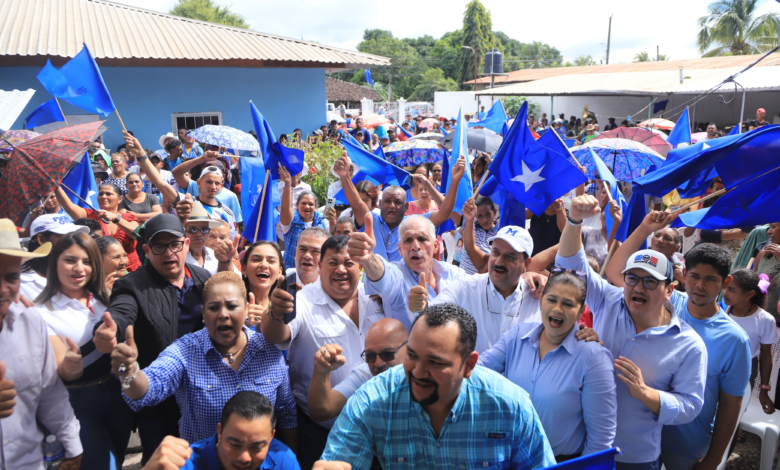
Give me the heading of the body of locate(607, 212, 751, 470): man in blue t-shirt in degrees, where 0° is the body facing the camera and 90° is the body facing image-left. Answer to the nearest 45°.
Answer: approximately 45°

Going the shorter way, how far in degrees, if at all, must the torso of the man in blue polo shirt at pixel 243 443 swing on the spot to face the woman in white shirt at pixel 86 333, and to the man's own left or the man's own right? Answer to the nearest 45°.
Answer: approximately 135° to the man's own right

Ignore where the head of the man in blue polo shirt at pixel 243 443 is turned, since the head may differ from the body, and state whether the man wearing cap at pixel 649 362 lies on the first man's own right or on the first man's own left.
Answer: on the first man's own left

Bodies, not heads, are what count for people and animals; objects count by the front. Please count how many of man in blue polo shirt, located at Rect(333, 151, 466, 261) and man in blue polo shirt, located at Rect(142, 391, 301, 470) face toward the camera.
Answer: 2

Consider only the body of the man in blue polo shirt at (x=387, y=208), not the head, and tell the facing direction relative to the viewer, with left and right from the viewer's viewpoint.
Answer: facing the viewer

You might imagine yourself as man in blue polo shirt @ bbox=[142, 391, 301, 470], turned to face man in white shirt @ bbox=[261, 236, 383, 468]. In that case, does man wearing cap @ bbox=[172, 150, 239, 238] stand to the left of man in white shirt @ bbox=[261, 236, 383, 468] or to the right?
left

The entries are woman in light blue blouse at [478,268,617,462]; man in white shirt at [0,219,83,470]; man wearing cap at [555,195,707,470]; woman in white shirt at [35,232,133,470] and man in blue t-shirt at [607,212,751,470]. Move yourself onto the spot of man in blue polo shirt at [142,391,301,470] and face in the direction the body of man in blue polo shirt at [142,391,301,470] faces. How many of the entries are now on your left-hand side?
3

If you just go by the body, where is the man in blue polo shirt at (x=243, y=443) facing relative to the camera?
toward the camera

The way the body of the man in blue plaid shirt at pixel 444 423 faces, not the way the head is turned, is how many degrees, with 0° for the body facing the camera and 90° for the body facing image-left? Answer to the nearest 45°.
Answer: approximately 0°

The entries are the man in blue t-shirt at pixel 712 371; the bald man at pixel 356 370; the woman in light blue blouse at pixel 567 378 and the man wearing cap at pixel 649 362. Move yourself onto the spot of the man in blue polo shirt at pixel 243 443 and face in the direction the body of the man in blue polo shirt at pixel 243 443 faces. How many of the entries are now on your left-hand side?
4

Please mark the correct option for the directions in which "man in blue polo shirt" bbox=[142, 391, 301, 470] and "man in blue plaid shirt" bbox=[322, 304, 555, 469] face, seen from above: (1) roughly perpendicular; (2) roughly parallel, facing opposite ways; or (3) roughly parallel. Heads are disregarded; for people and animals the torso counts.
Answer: roughly parallel

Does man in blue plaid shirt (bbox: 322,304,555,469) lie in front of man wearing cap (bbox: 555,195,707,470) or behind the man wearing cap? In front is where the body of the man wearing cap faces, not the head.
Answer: in front

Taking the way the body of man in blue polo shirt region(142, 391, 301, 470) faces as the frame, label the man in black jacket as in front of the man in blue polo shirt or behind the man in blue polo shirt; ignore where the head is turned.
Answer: behind
